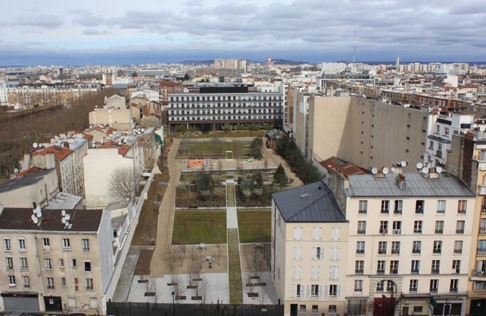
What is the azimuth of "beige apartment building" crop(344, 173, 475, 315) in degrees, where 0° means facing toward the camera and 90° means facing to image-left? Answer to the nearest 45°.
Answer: approximately 0°

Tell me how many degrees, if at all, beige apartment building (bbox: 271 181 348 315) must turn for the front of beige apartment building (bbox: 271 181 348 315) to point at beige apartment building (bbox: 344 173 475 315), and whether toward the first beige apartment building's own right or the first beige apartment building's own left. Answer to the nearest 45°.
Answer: approximately 90° to the first beige apartment building's own left

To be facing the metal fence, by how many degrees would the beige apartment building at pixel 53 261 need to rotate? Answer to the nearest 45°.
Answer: approximately 45° to its left

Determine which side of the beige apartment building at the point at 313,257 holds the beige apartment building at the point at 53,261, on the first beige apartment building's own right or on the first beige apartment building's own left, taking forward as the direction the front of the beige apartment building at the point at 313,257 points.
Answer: on the first beige apartment building's own right

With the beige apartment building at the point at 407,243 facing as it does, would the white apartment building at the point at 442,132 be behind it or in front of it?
behind

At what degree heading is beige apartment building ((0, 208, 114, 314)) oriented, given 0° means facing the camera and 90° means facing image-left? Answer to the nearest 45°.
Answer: approximately 0°

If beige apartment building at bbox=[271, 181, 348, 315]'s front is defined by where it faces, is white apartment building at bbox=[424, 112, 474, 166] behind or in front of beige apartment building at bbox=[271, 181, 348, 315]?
behind
